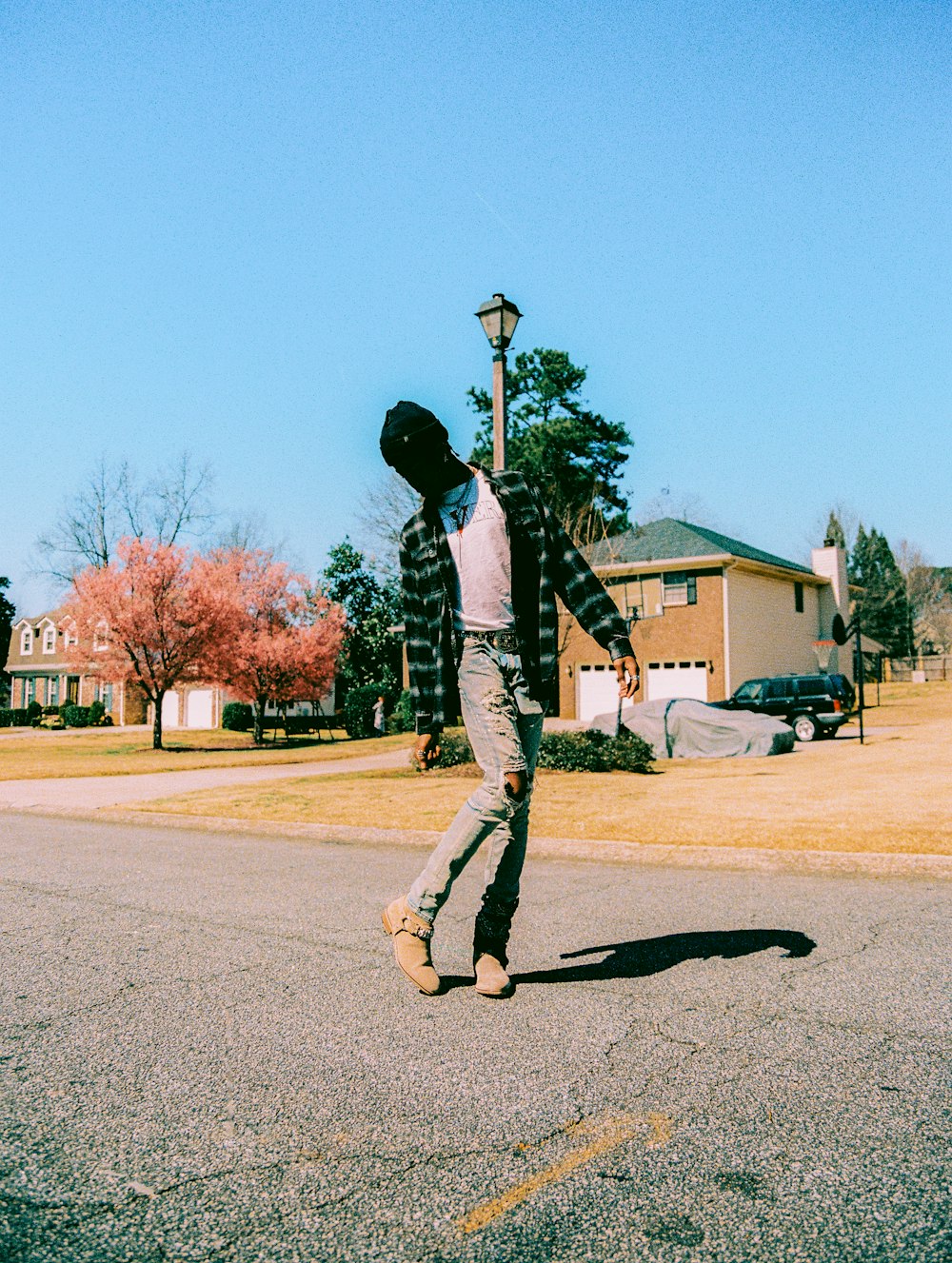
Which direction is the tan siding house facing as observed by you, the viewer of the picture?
facing the viewer and to the left of the viewer

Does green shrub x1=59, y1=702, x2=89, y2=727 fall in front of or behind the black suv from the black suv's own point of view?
in front

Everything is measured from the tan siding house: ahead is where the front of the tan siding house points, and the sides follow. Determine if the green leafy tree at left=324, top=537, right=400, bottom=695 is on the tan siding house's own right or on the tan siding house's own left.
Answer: on the tan siding house's own right

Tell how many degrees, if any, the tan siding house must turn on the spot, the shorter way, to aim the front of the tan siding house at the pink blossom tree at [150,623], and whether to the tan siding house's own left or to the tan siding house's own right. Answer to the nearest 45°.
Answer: approximately 45° to the tan siding house's own right

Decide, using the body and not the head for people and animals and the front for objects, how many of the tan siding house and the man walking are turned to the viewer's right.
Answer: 0

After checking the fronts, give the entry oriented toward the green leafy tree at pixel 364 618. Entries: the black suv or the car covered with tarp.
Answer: the black suv

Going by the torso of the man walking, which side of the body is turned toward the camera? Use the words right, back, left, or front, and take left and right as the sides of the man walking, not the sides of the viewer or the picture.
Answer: front

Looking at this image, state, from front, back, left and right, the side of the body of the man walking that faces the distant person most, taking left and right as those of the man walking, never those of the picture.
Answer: back

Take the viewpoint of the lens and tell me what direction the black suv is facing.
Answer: facing away from the viewer and to the left of the viewer

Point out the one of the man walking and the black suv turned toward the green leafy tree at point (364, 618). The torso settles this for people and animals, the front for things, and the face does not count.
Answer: the black suv

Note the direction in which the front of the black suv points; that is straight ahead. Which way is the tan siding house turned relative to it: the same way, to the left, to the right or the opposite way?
to the left
